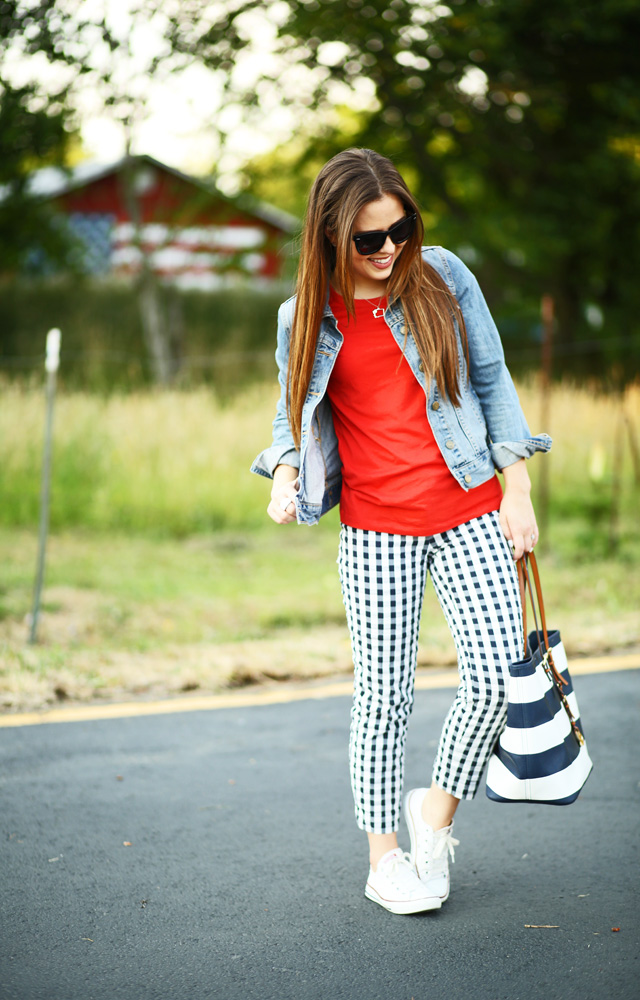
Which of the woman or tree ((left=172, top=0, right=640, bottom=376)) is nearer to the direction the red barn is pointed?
the woman

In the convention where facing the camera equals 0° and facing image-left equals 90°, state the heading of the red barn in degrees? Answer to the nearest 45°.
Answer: approximately 0°

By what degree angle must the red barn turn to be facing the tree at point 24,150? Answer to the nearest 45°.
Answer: approximately 45° to its right

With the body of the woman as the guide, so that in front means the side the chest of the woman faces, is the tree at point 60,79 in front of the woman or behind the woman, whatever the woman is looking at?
behind

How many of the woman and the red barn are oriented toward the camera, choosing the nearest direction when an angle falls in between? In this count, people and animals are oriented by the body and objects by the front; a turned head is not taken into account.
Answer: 2

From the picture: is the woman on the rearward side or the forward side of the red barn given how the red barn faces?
on the forward side

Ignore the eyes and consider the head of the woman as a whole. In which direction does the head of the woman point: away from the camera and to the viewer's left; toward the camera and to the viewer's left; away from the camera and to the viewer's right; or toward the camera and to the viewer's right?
toward the camera and to the viewer's right
